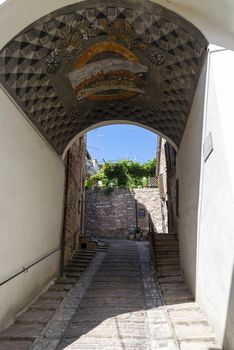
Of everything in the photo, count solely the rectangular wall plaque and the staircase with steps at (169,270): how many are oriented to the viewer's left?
1

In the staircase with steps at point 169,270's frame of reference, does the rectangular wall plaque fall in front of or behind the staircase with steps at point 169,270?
in front

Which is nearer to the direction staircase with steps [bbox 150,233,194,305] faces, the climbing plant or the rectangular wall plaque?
the rectangular wall plaque

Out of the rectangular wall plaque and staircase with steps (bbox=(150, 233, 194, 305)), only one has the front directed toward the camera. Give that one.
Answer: the staircase with steps

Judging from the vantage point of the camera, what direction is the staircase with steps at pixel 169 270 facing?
facing the viewer

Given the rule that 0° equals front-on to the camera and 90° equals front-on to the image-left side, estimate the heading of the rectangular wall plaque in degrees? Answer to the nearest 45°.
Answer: approximately 90°

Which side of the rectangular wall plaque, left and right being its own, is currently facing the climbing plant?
right

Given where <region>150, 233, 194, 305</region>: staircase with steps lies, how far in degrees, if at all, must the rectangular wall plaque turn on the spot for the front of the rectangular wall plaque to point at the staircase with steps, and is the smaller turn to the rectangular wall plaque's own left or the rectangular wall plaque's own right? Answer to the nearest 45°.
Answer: approximately 90° to the rectangular wall plaque's own right

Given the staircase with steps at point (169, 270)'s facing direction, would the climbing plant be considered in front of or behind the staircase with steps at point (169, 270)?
behind

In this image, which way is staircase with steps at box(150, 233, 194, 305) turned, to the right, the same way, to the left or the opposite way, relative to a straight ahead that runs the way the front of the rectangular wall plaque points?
to the left
